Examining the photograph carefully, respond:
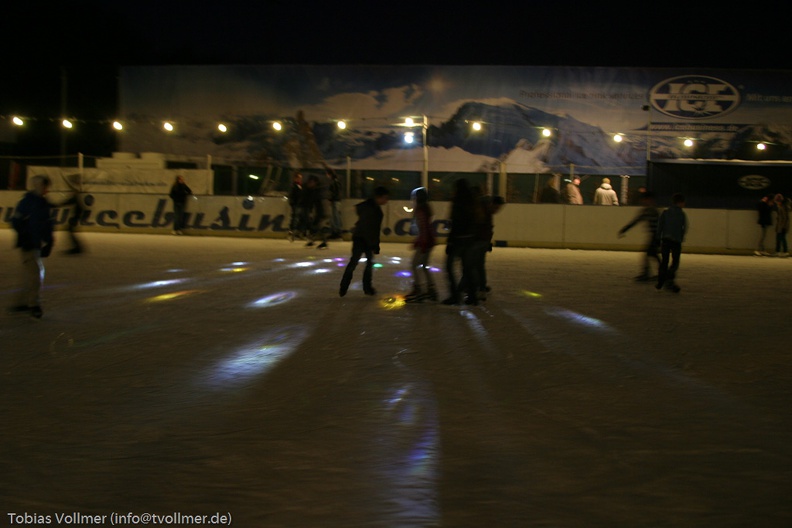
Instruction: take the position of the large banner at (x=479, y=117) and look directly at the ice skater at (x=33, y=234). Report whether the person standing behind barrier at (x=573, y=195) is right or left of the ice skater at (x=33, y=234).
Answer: left

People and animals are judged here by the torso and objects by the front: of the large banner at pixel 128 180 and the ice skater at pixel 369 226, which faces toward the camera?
the large banner

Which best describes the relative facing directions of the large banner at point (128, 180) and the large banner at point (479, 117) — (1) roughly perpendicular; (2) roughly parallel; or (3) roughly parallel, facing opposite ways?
roughly parallel

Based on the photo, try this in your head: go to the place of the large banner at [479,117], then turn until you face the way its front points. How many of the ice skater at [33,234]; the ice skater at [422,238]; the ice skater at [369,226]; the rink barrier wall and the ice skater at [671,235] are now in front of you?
5

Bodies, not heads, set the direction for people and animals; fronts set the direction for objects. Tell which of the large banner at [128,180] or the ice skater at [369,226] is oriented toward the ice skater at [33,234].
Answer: the large banner

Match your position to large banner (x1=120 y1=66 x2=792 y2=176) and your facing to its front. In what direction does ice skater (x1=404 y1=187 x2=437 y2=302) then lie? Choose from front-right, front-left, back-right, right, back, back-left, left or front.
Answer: front

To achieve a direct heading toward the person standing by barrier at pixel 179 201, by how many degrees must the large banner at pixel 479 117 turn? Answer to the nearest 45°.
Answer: approximately 45° to its right

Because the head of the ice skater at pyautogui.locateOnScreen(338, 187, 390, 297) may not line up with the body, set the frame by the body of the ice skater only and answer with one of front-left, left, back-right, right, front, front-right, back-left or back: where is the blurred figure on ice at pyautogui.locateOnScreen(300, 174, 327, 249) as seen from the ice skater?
left

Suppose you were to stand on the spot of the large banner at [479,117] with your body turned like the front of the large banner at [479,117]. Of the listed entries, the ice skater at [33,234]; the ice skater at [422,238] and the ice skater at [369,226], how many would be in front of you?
3

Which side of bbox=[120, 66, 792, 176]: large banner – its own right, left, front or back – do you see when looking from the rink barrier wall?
front

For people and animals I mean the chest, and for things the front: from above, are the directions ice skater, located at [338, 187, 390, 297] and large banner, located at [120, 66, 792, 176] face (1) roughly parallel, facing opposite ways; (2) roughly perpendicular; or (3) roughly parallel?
roughly perpendicular

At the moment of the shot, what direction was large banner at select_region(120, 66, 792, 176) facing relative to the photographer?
facing the viewer
